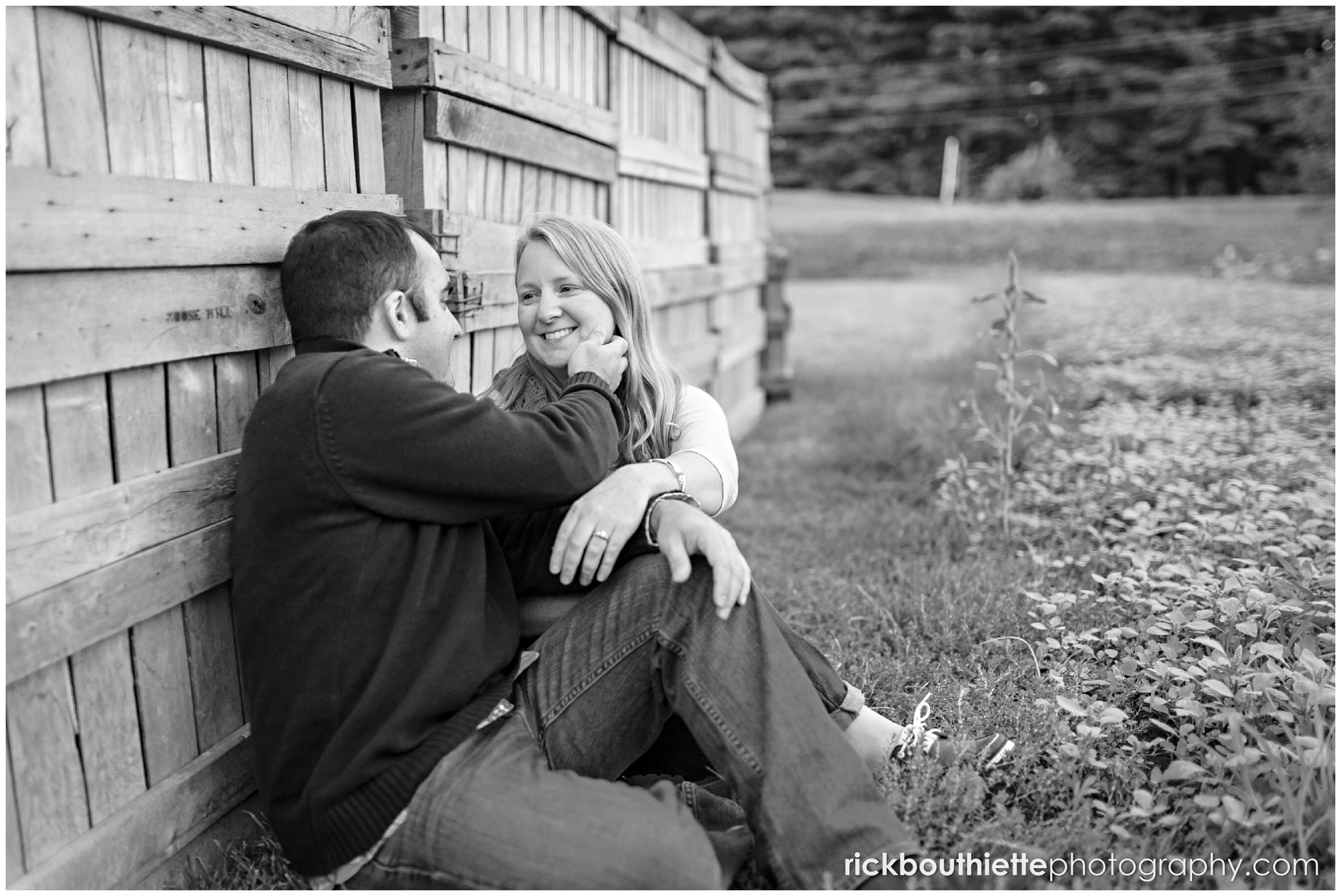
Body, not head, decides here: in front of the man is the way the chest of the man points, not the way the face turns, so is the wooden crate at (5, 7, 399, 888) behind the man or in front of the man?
behind

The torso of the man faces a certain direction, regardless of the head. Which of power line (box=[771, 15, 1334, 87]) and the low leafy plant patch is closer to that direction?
the low leafy plant patch

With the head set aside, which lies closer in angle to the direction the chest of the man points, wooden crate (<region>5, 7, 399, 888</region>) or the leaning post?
the leaning post

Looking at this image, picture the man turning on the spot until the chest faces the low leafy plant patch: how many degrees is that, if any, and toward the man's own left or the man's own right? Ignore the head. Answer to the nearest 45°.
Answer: approximately 45° to the man's own left

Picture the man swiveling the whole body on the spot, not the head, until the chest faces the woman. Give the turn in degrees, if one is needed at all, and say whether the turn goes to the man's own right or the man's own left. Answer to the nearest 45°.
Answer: approximately 45° to the man's own left

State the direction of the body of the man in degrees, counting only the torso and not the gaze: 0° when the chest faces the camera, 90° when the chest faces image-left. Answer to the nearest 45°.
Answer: approximately 270°

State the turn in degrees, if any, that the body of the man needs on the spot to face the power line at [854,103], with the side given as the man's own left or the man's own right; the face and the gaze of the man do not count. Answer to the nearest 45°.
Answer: approximately 90° to the man's own left

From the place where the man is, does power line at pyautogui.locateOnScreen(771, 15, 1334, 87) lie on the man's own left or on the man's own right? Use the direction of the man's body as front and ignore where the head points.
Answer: on the man's own left

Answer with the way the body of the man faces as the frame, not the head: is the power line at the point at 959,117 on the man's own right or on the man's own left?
on the man's own left

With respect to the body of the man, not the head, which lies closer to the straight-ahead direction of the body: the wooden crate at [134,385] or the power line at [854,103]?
the power line

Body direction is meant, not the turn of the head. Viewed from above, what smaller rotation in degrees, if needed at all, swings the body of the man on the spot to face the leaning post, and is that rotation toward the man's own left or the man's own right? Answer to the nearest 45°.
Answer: approximately 90° to the man's own left

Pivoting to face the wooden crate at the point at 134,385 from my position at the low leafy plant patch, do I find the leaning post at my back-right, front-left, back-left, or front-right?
back-right

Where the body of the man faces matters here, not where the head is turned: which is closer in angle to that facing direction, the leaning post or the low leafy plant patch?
the low leafy plant patch

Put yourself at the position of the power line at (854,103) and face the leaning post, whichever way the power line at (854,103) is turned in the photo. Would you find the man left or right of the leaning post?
right
